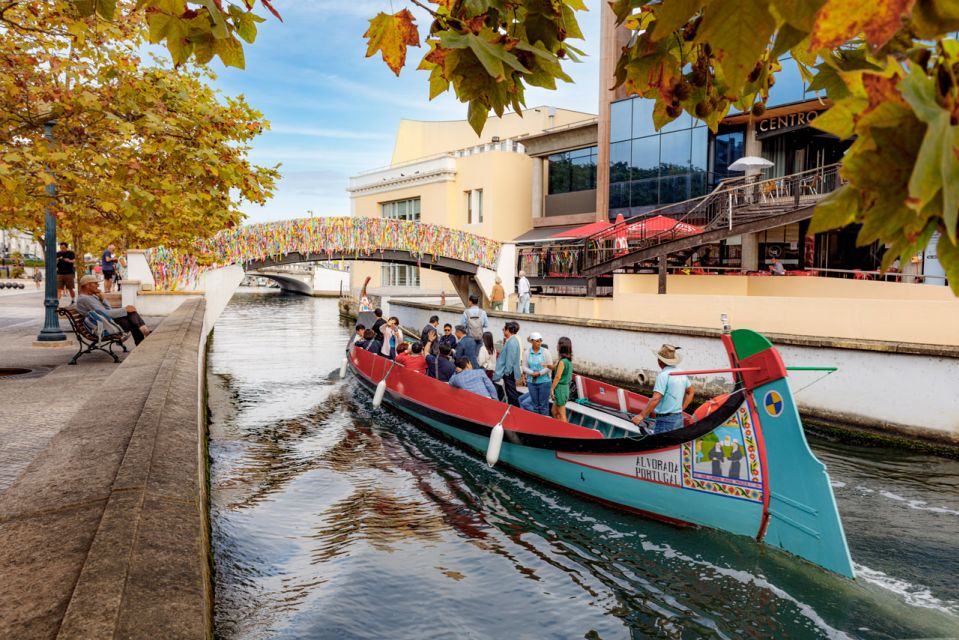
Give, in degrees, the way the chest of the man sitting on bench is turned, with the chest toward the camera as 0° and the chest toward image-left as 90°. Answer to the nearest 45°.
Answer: approximately 270°

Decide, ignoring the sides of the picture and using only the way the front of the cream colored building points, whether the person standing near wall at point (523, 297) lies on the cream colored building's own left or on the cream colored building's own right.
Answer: on the cream colored building's own left

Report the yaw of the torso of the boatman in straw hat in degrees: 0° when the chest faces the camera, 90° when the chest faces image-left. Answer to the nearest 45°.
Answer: approximately 135°

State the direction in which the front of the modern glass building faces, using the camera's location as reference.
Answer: facing the viewer and to the left of the viewer

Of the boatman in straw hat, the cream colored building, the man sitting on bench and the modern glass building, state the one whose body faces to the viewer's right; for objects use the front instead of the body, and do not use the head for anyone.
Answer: the man sitting on bench

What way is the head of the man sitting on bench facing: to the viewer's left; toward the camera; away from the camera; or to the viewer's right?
to the viewer's right

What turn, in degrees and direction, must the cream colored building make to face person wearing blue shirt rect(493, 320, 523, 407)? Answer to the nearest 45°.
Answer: approximately 45° to its left

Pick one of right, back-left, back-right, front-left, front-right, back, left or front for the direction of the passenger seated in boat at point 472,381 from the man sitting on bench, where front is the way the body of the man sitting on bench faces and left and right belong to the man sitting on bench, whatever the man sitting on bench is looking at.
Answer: front-right

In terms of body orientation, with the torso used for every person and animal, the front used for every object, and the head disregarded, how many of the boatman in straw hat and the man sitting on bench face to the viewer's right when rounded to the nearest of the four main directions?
1

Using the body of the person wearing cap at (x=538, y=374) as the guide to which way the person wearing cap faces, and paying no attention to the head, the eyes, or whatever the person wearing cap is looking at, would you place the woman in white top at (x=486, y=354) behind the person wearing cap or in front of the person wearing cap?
behind

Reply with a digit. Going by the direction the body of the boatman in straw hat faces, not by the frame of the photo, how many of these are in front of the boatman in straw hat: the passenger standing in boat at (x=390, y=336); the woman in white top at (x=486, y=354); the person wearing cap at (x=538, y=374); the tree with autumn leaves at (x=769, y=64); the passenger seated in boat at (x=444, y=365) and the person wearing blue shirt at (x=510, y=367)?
5
